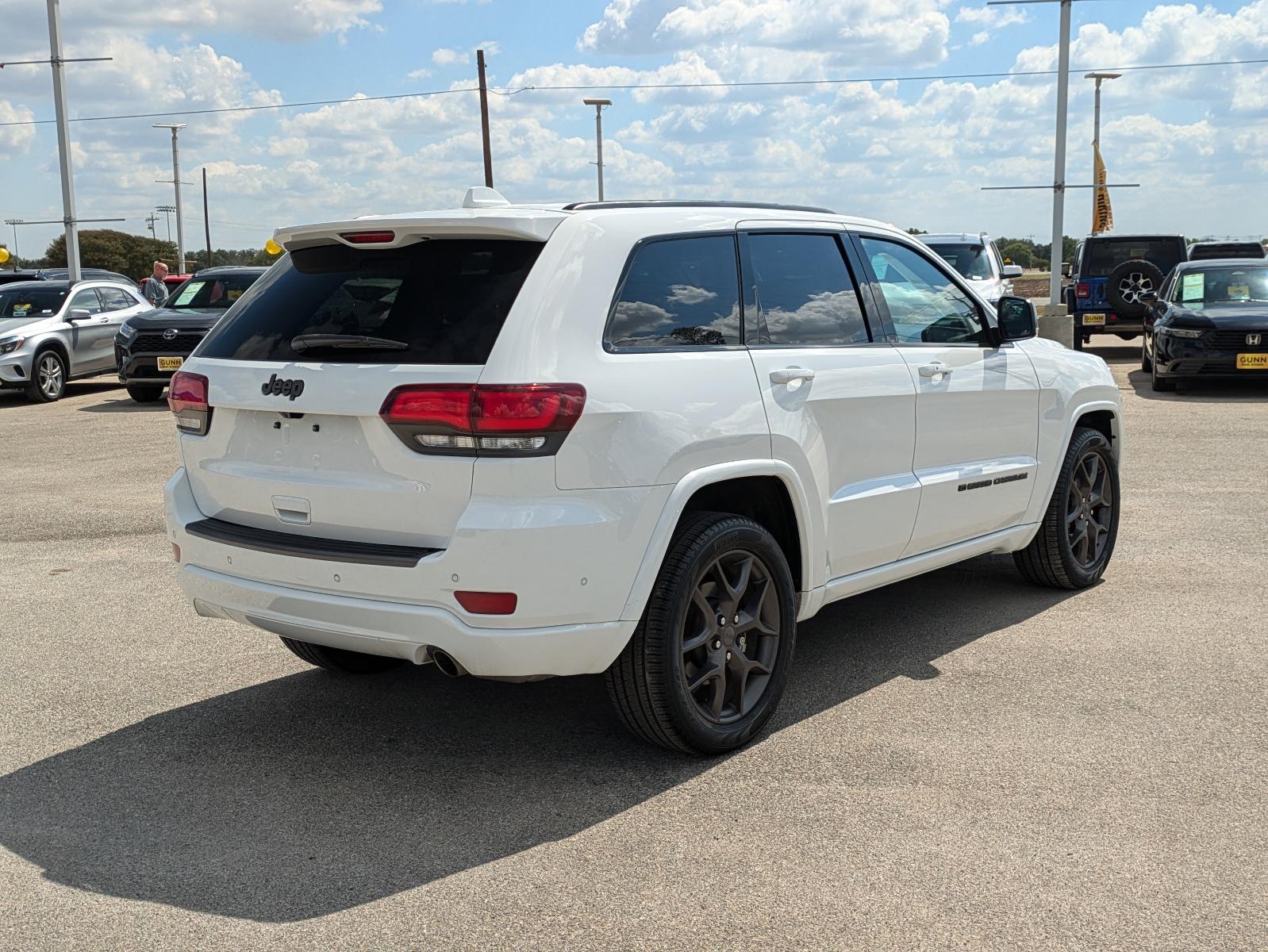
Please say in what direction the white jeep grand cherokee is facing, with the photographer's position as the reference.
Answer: facing away from the viewer and to the right of the viewer

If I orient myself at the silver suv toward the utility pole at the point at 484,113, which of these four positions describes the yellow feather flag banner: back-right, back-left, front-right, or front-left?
front-right

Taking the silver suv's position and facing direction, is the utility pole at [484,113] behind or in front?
behind

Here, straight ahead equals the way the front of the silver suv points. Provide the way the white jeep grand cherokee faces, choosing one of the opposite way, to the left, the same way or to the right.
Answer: the opposite way

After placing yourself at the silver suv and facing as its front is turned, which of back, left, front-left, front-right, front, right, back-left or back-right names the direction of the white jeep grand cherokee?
front-left

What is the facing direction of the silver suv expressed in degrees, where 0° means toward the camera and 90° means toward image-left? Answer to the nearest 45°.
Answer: approximately 45°

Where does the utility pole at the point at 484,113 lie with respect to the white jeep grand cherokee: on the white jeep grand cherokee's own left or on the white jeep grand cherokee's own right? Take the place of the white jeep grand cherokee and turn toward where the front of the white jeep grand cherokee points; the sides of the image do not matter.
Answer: on the white jeep grand cherokee's own left

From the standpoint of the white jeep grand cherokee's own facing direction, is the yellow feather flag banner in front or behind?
in front
